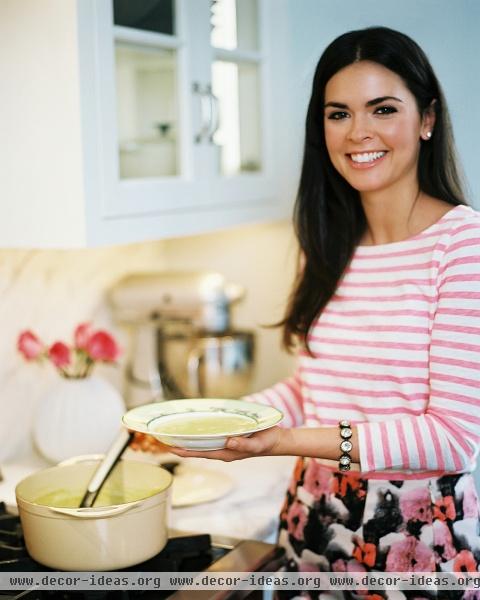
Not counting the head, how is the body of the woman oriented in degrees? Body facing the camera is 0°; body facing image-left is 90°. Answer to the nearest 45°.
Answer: approximately 45°

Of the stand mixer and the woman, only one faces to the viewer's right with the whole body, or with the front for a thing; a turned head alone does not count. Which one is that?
the stand mixer

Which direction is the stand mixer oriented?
to the viewer's right

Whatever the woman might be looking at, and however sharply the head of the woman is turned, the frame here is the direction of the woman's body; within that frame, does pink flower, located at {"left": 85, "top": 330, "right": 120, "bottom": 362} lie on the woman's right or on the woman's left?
on the woman's right

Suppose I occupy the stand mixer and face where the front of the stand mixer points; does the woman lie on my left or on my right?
on my right

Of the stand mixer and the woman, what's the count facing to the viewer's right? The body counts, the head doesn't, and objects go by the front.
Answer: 1

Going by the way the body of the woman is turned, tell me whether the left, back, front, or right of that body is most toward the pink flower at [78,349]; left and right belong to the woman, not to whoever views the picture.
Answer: right

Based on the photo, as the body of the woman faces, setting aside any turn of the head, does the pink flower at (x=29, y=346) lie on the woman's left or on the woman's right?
on the woman's right

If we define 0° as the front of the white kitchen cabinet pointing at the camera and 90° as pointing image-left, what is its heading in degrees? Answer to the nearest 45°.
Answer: approximately 315°

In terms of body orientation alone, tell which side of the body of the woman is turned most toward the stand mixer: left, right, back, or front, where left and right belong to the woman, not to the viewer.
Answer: right
